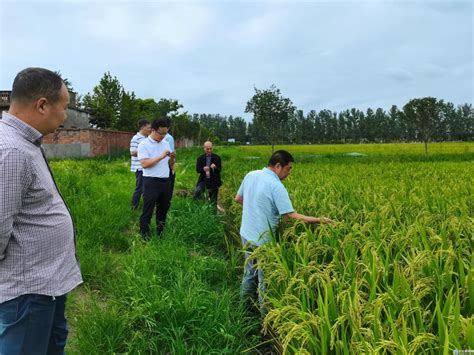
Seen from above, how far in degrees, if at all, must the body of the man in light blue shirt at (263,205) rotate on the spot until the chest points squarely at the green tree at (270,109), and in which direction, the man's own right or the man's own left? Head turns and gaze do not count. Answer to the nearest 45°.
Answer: approximately 45° to the man's own left

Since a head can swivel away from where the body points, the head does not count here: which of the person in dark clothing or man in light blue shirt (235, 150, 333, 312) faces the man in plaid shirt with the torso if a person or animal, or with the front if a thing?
the person in dark clothing

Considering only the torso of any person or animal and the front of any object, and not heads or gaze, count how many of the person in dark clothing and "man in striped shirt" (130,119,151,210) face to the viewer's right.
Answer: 1

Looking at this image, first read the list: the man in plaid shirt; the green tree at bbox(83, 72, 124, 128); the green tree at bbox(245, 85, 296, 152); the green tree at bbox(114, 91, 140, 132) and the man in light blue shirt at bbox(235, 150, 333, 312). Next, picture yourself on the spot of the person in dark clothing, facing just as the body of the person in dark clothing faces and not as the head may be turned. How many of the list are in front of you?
2

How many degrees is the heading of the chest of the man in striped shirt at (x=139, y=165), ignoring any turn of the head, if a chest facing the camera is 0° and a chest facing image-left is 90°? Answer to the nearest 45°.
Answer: approximately 270°

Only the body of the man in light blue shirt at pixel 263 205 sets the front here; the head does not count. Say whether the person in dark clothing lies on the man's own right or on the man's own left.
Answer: on the man's own left

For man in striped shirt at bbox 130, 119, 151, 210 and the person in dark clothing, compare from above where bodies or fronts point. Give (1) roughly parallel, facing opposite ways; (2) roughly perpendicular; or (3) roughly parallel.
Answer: roughly perpendicular

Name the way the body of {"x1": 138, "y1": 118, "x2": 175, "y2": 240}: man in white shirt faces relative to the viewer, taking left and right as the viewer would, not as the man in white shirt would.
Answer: facing the viewer and to the right of the viewer

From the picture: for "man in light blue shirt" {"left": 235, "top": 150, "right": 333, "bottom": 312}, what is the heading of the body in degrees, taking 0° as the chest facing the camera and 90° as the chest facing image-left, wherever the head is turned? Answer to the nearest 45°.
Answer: approximately 225°

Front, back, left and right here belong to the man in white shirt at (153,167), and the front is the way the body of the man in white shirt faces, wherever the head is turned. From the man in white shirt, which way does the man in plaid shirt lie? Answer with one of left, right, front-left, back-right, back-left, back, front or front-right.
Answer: front-right

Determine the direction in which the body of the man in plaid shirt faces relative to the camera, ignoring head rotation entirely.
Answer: to the viewer's right

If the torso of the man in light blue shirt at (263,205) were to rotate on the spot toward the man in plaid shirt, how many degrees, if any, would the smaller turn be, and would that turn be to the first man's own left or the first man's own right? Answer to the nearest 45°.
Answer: approximately 180°

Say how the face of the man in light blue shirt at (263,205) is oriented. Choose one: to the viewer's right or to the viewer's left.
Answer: to the viewer's right

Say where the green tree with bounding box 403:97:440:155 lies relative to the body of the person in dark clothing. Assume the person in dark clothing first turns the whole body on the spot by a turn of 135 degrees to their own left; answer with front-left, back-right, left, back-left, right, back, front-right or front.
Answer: front

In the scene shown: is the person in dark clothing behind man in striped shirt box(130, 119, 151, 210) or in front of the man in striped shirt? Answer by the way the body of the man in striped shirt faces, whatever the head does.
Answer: in front
